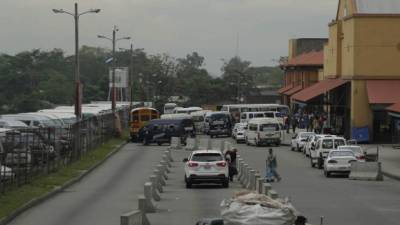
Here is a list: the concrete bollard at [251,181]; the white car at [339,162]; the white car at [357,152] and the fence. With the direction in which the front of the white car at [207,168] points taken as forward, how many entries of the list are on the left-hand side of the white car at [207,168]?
1

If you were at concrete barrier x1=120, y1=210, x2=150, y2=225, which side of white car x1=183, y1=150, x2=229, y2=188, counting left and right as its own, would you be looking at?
back

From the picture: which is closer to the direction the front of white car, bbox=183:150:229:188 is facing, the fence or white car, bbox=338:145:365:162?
the white car

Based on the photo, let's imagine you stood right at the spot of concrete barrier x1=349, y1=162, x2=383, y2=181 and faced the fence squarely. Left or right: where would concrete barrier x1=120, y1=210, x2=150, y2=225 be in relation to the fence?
left

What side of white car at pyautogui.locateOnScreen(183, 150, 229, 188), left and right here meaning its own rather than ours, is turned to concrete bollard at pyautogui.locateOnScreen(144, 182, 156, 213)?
back

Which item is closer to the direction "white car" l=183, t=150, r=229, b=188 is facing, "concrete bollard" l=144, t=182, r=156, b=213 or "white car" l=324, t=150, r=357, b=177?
the white car

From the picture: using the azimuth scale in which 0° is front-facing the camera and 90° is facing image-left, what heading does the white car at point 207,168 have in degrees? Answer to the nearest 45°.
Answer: approximately 180°

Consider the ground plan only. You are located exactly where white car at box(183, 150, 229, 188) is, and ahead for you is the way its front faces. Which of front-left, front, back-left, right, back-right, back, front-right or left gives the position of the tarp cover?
back

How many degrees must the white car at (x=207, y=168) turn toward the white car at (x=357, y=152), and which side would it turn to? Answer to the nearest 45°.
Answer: approximately 45° to its right

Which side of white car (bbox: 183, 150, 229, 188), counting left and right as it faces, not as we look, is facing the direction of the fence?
left

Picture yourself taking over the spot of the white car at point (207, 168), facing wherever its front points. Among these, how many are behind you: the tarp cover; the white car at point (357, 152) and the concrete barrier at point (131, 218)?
2

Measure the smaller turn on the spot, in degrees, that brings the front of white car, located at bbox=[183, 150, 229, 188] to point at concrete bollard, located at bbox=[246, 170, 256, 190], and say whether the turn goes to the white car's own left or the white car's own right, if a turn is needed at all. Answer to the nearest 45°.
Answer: approximately 135° to the white car's own right

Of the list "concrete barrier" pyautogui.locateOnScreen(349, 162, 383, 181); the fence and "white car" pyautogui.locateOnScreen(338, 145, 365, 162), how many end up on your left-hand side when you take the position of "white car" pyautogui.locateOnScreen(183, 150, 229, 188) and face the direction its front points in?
1

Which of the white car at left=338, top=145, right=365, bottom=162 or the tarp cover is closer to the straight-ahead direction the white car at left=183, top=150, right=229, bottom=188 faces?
the white car
